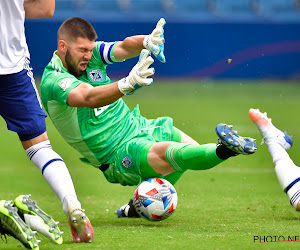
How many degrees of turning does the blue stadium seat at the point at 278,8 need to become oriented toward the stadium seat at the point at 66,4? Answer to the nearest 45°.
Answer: approximately 90° to its right

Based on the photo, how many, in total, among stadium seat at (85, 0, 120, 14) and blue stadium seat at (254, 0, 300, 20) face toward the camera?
2

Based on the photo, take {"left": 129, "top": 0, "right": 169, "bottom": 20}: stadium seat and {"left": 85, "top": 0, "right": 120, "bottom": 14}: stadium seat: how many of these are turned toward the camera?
2

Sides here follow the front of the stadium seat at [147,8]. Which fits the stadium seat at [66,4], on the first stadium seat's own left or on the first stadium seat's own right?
on the first stadium seat's own right

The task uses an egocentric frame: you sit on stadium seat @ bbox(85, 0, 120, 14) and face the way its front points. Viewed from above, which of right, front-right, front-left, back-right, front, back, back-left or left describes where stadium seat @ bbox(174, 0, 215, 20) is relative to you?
left

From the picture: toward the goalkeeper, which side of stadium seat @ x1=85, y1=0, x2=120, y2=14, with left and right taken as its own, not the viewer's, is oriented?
front

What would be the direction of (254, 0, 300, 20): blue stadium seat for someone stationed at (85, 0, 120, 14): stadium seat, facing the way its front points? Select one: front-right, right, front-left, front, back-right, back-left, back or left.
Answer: left

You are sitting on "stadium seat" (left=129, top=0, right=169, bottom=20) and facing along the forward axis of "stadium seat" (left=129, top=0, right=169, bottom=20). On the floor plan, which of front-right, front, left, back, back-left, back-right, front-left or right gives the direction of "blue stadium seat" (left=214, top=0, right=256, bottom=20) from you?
left

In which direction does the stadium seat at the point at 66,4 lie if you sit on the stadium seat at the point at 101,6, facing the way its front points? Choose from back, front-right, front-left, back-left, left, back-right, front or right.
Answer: right
